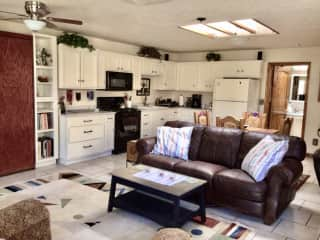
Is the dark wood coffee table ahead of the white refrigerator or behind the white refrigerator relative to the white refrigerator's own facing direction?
ahead

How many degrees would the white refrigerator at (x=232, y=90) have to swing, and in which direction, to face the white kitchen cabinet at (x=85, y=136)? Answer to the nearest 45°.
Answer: approximately 45° to its right

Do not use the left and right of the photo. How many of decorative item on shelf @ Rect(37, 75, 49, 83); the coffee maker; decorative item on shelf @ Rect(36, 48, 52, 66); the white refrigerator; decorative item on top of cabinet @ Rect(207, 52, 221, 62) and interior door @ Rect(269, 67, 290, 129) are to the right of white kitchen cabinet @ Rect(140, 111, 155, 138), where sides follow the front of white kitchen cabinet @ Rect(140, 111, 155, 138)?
2

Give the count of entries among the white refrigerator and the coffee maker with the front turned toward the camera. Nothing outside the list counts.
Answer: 2

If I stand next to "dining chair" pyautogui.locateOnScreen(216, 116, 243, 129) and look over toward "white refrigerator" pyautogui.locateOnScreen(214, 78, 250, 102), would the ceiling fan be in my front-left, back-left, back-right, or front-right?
back-left

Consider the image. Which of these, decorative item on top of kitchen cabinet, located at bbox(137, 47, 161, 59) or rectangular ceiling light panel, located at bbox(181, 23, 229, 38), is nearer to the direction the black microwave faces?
the rectangular ceiling light panel

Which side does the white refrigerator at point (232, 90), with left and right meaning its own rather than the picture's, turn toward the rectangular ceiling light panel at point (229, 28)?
front

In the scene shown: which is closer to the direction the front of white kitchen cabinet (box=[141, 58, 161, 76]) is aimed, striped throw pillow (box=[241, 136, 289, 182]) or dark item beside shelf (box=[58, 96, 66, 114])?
the striped throw pillow

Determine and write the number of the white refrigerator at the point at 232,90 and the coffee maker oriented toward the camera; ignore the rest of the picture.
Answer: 2

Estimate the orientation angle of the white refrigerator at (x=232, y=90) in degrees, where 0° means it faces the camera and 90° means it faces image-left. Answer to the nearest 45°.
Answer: approximately 0°

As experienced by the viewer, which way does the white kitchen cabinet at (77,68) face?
facing the viewer and to the right of the viewer

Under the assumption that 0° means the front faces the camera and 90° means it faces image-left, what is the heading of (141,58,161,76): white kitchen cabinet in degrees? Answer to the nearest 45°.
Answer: approximately 315°

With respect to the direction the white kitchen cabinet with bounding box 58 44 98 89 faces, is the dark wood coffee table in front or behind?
in front

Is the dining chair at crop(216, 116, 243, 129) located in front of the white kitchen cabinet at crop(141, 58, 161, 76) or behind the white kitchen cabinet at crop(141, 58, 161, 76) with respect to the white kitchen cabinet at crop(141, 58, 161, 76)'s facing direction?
in front

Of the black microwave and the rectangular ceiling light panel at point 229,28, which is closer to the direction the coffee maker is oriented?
the rectangular ceiling light panel
